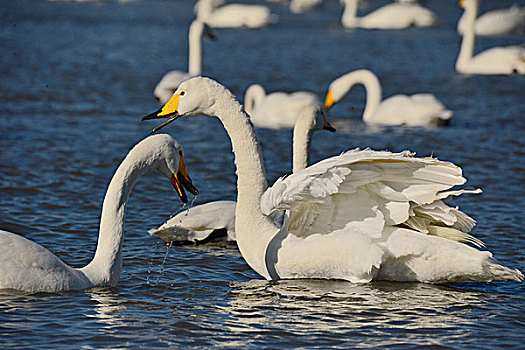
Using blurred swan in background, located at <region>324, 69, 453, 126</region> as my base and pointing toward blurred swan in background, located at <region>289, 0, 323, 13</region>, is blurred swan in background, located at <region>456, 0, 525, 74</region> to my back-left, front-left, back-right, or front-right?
front-right

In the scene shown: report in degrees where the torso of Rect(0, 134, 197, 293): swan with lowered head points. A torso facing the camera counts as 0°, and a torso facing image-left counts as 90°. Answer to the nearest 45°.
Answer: approximately 270°

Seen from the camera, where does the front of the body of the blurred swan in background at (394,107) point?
to the viewer's left

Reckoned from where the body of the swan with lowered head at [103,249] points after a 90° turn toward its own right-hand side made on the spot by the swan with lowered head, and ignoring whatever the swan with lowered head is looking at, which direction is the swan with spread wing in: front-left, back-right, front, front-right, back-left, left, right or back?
left

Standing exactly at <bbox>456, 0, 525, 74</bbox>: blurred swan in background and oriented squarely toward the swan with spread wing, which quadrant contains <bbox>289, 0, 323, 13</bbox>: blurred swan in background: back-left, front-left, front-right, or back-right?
back-right

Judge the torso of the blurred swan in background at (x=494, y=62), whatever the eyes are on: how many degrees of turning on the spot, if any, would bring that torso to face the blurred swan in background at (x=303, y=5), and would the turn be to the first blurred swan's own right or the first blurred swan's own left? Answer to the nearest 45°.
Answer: approximately 45° to the first blurred swan's own right

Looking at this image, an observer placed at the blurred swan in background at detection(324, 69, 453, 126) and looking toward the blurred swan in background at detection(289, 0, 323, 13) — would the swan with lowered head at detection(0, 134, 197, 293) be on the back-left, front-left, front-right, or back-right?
back-left

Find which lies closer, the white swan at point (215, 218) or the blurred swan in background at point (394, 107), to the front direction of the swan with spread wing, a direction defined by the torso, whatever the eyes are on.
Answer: the white swan

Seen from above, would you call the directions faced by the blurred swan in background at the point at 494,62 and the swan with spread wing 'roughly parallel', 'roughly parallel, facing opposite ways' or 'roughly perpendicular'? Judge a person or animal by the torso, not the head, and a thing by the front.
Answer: roughly parallel

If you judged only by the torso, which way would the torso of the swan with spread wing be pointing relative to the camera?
to the viewer's left

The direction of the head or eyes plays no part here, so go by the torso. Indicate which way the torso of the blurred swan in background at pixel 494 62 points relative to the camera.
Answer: to the viewer's left

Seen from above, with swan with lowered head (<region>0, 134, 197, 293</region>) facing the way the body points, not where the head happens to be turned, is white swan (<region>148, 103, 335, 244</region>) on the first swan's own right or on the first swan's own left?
on the first swan's own left
